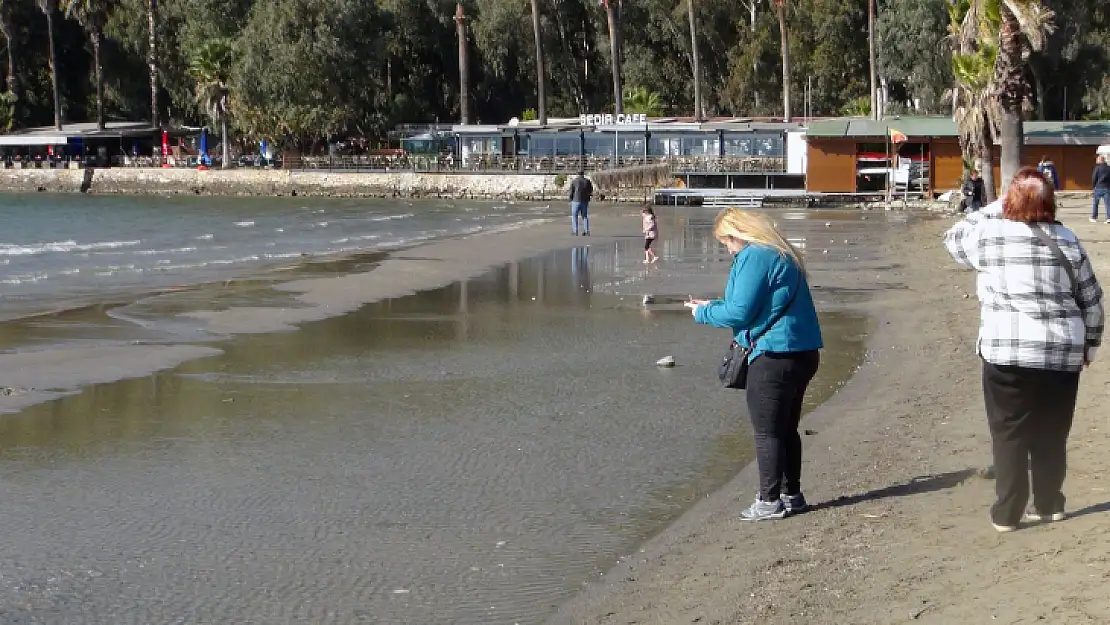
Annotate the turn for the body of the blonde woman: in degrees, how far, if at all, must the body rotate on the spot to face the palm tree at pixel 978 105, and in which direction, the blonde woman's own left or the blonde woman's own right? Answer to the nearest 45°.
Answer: approximately 90° to the blonde woman's own right

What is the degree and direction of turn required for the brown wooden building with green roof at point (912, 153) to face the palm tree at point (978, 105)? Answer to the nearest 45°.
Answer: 0° — it already faces it

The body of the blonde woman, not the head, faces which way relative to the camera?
to the viewer's left

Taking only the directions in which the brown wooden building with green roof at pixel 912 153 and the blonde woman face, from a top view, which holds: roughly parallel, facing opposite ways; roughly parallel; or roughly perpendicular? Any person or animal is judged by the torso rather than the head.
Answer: roughly perpendicular

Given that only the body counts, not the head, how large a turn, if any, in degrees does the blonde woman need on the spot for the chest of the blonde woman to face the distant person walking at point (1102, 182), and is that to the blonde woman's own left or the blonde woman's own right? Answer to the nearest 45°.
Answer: approximately 90° to the blonde woman's own right

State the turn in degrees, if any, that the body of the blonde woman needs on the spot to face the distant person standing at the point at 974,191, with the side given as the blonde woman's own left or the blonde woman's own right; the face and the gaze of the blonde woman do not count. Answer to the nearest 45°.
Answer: approximately 90° to the blonde woman's own right

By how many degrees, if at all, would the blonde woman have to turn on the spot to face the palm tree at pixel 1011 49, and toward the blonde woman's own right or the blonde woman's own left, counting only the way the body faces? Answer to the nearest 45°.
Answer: approximately 90° to the blonde woman's own right

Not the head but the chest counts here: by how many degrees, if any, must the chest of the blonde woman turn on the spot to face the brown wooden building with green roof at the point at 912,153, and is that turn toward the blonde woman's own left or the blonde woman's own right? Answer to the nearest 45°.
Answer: approximately 90° to the blonde woman's own right

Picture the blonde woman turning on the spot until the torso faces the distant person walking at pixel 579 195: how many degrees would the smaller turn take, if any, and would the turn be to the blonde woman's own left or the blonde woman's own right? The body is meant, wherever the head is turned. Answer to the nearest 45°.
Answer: approximately 90° to the blonde woman's own right

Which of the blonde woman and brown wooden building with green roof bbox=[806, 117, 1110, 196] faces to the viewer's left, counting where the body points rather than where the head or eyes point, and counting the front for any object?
the blonde woman

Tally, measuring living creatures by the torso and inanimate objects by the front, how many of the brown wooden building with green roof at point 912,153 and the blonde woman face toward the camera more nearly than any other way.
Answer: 1
